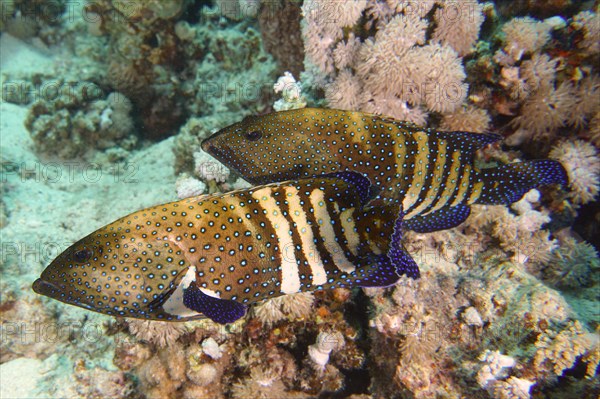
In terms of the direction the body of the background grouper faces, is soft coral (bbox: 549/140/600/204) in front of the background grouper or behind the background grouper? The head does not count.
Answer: behind

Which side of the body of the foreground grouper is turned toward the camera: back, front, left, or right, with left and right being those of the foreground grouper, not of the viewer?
left

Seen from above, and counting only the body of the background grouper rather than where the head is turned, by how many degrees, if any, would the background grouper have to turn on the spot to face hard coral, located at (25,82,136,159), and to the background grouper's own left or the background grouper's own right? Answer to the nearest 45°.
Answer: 0° — it already faces it

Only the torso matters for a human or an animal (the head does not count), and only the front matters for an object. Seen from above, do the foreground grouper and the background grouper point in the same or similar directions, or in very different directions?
same or similar directions

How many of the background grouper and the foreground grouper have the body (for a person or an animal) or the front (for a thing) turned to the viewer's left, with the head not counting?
2

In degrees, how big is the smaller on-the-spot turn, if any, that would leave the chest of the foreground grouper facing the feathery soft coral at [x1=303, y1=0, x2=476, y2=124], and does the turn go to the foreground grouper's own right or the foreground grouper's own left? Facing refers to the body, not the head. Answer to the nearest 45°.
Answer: approximately 135° to the foreground grouper's own right

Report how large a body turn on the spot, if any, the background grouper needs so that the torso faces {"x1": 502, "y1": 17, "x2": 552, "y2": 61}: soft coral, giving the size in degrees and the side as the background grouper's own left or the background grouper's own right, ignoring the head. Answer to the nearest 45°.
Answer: approximately 135° to the background grouper's own right

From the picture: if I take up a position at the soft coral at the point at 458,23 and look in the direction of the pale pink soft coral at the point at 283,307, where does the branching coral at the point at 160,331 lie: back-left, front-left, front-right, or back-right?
front-right

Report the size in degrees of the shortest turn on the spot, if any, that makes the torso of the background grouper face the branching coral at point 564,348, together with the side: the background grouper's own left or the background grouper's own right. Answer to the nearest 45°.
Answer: approximately 180°

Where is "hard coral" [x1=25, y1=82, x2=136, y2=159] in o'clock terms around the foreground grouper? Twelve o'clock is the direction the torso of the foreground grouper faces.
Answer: The hard coral is roughly at 2 o'clock from the foreground grouper.

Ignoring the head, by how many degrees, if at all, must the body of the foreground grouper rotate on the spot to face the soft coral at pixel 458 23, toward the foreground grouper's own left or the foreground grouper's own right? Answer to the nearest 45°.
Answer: approximately 135° to the foreground grouper's own right

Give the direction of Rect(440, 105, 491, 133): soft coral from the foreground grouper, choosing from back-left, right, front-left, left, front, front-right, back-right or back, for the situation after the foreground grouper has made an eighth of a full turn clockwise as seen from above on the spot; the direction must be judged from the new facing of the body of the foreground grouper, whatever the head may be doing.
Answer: right

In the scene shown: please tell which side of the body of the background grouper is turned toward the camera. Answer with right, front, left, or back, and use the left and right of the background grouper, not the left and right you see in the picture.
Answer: left
